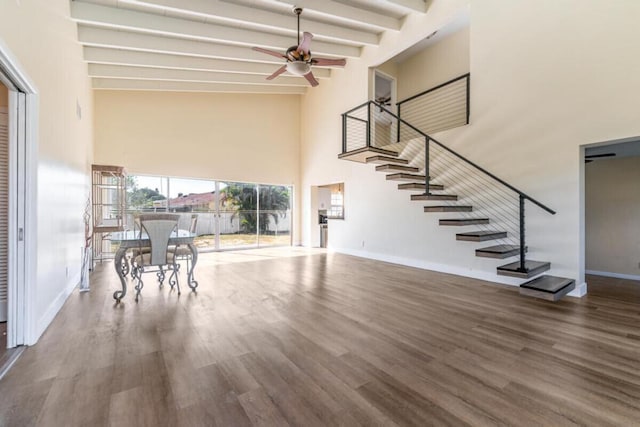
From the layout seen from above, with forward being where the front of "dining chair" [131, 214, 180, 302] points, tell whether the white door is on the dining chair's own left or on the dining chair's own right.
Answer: on the dining chair's own left

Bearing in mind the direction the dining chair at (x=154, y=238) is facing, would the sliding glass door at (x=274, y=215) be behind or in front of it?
in front

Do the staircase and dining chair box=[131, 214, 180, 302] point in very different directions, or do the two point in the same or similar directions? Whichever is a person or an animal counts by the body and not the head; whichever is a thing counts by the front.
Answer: very different directions

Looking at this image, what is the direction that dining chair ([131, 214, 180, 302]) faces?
away from the camera

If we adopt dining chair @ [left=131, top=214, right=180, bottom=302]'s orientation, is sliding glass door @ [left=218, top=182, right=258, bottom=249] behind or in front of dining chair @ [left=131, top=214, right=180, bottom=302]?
in front

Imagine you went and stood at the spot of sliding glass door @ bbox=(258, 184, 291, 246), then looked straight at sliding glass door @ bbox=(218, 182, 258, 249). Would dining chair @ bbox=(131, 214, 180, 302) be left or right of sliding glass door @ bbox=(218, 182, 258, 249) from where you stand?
left

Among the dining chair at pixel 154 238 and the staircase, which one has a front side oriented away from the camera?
the dining chair

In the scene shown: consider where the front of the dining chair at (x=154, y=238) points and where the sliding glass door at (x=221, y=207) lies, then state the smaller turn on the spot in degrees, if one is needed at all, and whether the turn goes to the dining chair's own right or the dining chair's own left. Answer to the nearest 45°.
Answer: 0° — it already faces it

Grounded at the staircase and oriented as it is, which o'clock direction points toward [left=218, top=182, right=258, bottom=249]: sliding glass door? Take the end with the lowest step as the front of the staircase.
The sliding glass door is roughly at 5 o'clock from the staircase.

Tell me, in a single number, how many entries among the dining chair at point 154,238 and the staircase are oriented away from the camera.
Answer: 1

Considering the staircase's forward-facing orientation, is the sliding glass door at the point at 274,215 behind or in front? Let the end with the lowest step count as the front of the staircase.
behind

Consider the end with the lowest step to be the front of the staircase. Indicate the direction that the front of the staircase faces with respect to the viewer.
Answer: facing the viewer and to the right of the viewer

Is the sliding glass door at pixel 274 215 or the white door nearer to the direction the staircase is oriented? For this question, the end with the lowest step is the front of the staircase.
the white door
